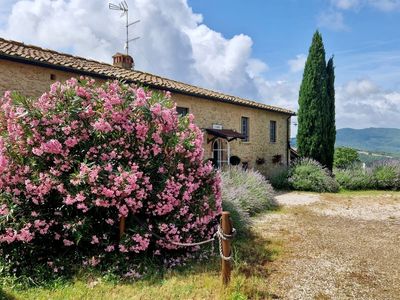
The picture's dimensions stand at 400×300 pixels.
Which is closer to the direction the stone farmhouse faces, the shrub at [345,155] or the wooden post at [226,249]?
the wooden post

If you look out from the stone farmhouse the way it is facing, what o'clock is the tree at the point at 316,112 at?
The tree is roughly at 10 o'clock from the stone farmhouse.

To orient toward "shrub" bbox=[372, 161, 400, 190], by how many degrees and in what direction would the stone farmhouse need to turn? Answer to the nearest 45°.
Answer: approximately 45° to its left

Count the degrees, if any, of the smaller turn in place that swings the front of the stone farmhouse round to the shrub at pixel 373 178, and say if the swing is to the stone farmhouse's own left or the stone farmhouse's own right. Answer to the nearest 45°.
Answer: approximately 45° to the stone farmhouse's own left

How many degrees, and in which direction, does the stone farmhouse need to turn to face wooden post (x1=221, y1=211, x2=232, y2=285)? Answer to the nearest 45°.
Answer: approximately 45° to its right

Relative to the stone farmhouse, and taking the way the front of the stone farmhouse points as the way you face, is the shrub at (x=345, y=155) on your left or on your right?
on your left

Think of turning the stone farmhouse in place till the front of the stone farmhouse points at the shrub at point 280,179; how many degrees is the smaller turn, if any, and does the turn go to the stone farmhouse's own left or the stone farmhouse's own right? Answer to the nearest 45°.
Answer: approximately 45° to the stone farmhouse's own left

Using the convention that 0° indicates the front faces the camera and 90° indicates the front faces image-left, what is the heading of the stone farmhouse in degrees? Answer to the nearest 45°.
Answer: approximately 315°
